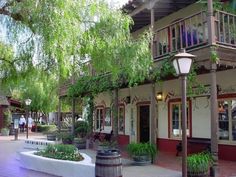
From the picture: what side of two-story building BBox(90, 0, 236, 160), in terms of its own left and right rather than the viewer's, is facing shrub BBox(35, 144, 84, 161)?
front

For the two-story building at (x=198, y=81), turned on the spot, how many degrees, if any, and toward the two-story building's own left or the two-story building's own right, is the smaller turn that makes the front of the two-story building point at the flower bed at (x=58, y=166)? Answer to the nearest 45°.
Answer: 0° — it already faces it

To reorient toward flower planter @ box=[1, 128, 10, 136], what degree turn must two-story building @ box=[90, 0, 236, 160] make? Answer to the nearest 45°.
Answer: approximately 90° to its right

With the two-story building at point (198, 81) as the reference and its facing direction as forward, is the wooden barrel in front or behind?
in front

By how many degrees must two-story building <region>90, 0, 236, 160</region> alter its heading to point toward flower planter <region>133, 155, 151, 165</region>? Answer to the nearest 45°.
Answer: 0° — it already faces it

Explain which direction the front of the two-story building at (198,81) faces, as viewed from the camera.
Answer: facing the viewer and to the left of the viewer

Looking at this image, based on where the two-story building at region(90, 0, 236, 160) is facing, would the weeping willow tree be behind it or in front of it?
in front

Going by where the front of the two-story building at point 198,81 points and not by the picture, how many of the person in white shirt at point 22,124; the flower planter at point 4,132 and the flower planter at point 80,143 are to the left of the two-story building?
0

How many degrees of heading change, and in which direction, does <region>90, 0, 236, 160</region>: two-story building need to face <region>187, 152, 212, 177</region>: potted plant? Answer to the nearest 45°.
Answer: approximately 45° to its left

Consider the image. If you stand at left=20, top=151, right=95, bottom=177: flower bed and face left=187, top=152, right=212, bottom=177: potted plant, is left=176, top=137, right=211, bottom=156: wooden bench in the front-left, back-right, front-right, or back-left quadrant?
front-left
